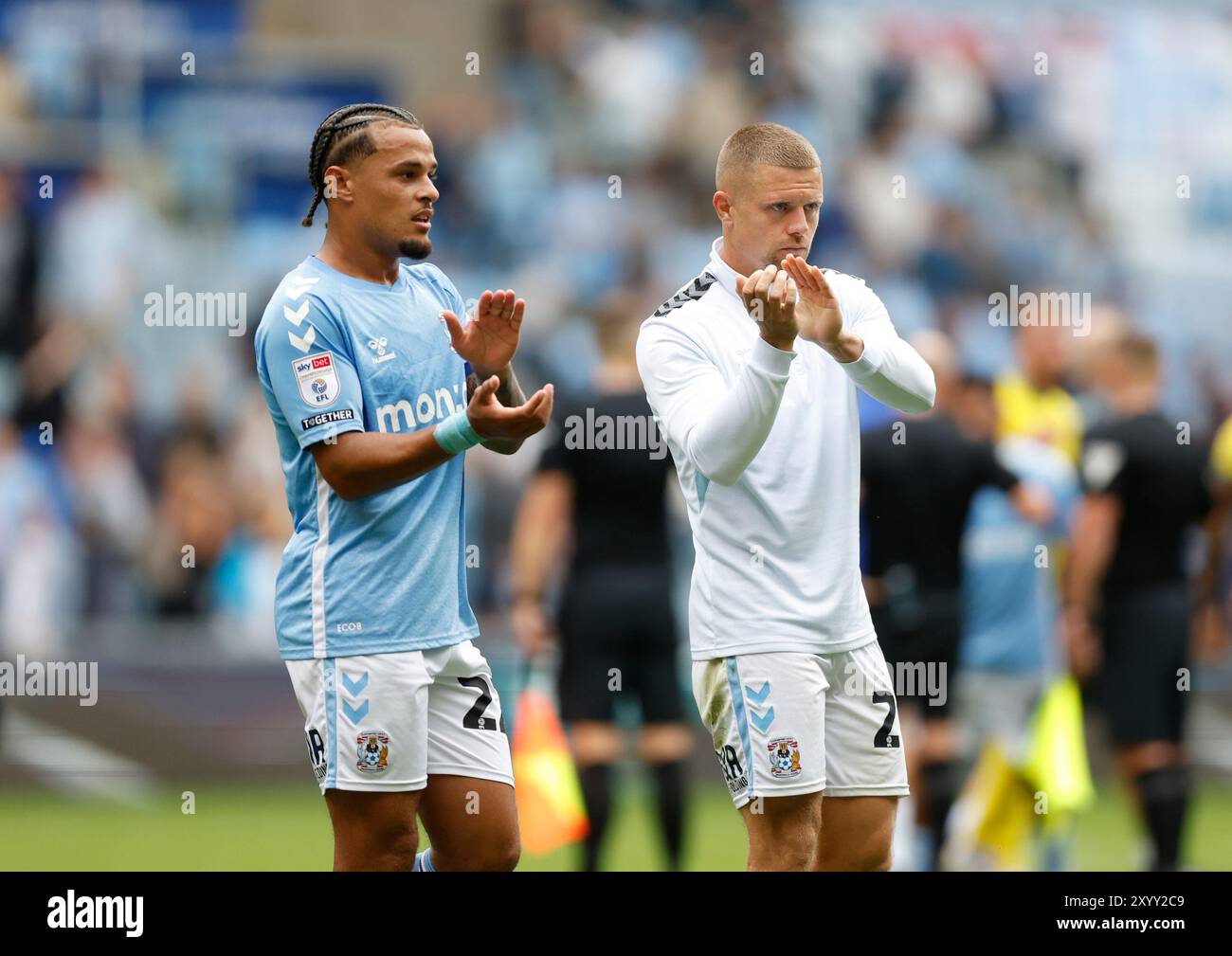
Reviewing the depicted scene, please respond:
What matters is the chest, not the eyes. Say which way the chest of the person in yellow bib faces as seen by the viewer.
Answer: toward the camera

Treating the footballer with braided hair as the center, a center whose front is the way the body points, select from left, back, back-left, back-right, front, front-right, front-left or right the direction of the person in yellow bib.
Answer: left

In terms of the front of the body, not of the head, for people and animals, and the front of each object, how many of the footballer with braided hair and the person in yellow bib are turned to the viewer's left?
0

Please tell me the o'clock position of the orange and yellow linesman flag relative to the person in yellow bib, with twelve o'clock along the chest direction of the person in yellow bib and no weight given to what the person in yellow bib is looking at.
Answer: The orange and yellow linesman flag is roughly at 1 o'clock from the person in yellow bib.

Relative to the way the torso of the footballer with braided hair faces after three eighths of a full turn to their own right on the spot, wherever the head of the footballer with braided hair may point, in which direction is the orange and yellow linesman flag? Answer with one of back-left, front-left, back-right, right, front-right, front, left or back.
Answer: right

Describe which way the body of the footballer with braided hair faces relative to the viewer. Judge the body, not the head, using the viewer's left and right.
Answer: facing the viewer and to the right of the viewer

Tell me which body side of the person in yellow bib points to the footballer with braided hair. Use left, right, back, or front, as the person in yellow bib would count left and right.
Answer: front
